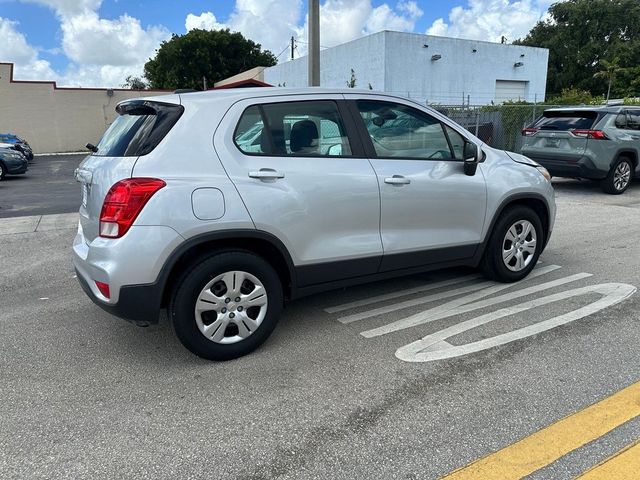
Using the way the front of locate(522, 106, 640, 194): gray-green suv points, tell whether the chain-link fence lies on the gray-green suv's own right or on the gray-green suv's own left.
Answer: on the gray-green suv's own left

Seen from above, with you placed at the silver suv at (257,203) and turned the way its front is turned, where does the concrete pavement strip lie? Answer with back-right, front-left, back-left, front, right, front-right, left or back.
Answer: left

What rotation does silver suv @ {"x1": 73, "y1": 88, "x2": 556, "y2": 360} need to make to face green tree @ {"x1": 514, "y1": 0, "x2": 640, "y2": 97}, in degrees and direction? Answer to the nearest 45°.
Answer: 0° — it already faces it

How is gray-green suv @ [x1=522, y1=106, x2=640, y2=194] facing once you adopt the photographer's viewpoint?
facing away from the viewer and to the right of the viewer

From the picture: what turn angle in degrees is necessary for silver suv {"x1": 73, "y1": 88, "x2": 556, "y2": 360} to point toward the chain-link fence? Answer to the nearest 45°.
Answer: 0° — it already faces it

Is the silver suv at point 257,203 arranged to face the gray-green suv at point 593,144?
yes

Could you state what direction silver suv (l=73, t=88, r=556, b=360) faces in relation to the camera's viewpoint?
facing away from the viewer and to the right of the viewer

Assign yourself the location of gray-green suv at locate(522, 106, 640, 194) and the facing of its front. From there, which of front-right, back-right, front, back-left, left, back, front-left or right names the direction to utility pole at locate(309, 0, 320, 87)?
back-left
